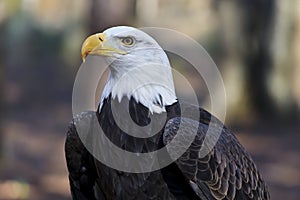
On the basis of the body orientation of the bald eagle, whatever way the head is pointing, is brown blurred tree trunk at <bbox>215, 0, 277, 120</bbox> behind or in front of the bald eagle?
behind

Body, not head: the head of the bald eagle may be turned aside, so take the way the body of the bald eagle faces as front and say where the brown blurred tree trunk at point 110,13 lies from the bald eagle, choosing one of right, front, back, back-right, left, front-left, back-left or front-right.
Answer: back-right

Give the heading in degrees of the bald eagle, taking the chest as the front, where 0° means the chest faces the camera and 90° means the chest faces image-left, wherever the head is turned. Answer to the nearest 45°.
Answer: approximately 45°
